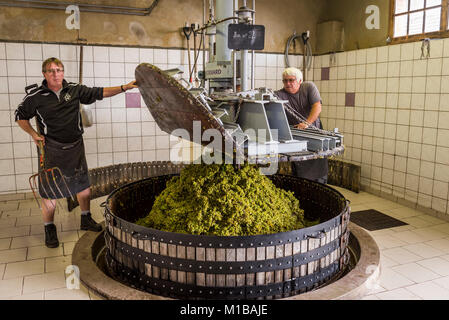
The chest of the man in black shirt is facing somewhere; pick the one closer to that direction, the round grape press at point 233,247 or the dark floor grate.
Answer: the round grape press

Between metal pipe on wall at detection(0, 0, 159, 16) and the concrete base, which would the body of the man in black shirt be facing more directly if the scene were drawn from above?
the concrete base

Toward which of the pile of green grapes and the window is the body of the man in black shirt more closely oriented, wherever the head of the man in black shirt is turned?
the pile of green grapes

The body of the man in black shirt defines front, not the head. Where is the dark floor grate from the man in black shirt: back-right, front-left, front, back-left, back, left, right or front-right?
left

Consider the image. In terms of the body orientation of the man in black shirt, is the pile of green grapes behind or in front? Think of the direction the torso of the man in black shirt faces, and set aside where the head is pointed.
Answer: in front

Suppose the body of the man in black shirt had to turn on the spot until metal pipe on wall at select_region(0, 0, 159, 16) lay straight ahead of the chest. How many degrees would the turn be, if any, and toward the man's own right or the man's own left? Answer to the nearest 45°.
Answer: approximately 180°

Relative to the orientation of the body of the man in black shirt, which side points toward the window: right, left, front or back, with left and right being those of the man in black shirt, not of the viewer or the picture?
left

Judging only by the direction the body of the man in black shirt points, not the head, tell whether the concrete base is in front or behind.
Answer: in front

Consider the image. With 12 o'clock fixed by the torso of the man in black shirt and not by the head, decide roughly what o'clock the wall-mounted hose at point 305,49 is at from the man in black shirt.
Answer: The wall-mounted hose is roughly at 8 o'clock from the man in black shirt.

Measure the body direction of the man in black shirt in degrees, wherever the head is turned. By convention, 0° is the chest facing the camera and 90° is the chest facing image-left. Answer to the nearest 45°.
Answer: approximately 0°
